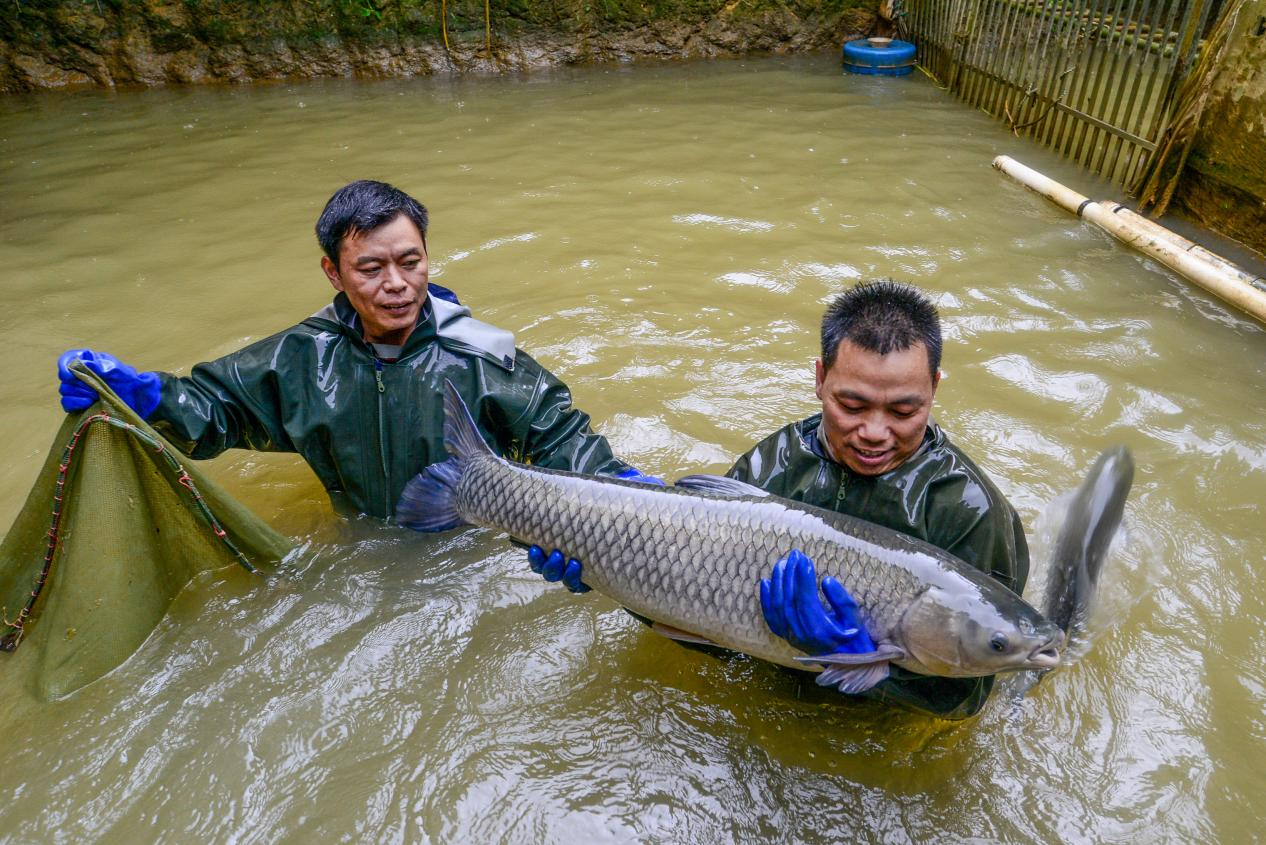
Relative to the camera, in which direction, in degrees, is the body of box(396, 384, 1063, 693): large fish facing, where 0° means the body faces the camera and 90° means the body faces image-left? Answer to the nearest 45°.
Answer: approximately 270°

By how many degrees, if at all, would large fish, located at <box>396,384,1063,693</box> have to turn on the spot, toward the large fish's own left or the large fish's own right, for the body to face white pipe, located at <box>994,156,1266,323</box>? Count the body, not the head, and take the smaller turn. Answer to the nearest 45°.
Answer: approximately 45° to the large fish's own left

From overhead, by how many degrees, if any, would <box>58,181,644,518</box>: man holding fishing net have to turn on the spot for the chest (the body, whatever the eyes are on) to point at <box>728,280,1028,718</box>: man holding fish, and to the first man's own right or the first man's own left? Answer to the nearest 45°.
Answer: approximately 45° to the first man's own left

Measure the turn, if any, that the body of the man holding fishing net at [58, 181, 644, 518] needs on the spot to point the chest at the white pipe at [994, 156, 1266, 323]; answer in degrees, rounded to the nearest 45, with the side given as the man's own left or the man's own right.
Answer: approximately 90° to the man's own left

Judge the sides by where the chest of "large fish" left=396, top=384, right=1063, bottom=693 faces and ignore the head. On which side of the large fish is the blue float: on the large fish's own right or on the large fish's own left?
on the large fish's own left

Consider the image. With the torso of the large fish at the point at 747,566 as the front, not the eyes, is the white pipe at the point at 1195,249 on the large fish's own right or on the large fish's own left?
on the large fish's own left

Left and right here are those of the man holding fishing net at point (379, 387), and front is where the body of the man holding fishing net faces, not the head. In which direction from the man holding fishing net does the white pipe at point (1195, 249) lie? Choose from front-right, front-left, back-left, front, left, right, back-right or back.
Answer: left
